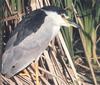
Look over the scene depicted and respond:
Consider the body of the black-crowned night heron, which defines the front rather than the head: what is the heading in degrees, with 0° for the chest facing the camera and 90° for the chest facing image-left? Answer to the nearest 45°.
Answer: approximately 270°
